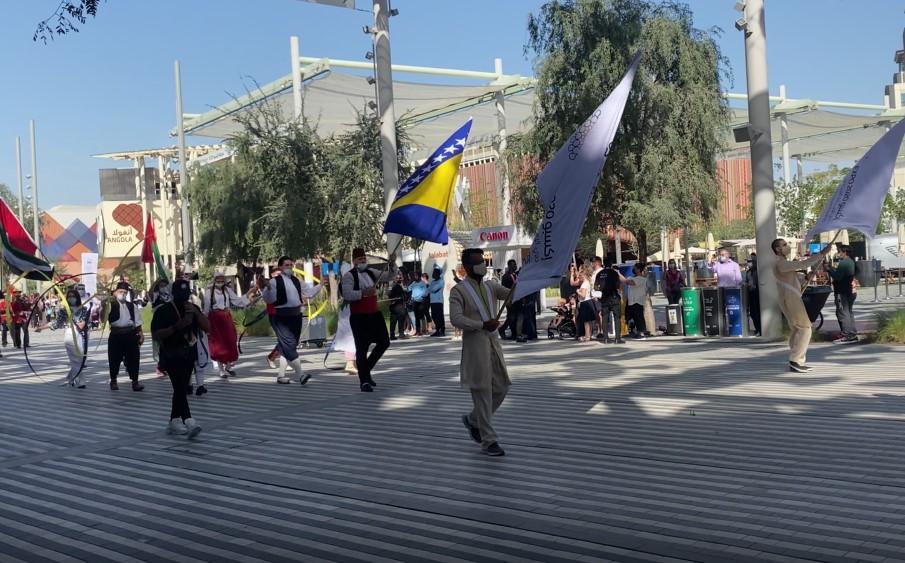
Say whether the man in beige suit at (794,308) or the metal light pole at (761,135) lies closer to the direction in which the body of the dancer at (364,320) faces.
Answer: the man in beige suit

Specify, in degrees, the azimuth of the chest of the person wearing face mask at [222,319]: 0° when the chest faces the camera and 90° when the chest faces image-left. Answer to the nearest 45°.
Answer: approximately 0°

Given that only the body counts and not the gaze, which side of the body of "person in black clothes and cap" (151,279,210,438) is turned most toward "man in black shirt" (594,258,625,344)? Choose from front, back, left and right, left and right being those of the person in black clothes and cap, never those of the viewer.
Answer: left

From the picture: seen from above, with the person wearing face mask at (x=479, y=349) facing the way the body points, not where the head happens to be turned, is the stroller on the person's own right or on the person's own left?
on the person's own left

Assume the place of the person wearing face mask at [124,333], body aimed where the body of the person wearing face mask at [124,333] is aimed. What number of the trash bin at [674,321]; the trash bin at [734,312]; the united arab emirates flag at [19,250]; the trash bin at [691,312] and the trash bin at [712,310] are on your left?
4

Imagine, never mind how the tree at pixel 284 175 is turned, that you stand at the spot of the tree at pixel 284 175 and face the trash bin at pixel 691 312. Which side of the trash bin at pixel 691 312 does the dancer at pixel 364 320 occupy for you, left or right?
right
